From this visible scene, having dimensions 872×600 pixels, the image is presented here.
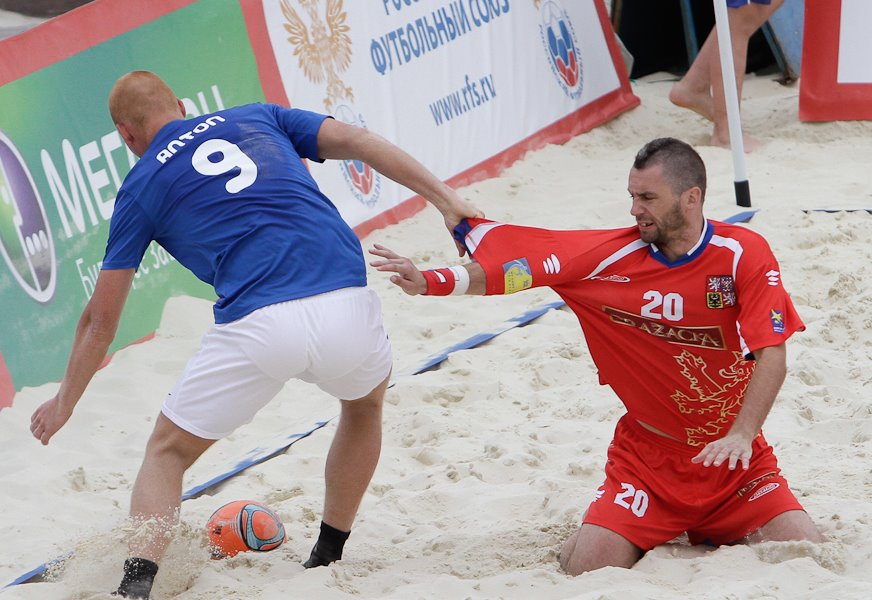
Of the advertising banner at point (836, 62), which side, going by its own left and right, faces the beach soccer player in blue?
front

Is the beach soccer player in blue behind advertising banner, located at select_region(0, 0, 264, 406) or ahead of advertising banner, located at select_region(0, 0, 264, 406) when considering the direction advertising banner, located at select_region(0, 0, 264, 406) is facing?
ahead

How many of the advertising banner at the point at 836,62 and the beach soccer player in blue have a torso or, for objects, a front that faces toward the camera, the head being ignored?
1

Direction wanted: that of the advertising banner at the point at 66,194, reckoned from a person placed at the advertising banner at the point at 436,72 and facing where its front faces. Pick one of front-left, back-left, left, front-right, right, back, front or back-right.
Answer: right

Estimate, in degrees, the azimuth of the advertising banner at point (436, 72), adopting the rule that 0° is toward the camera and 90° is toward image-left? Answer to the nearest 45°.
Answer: approximately 315°

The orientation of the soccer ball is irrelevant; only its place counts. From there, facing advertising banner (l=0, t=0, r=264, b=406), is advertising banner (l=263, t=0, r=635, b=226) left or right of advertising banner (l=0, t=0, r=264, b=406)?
right

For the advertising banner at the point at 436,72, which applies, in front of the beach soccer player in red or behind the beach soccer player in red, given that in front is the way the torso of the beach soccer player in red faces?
behind

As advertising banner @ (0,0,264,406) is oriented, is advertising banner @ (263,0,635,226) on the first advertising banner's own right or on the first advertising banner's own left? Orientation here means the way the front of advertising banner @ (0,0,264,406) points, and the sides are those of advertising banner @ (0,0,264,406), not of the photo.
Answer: on the first advertising banner's own left

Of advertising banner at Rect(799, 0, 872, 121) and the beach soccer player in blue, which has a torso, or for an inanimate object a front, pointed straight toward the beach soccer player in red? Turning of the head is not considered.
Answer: the advertising banner

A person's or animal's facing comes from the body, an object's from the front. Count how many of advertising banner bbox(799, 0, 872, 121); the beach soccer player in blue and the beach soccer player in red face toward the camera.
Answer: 2

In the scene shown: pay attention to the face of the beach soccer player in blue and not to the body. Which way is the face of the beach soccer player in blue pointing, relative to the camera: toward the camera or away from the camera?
away from the camera
